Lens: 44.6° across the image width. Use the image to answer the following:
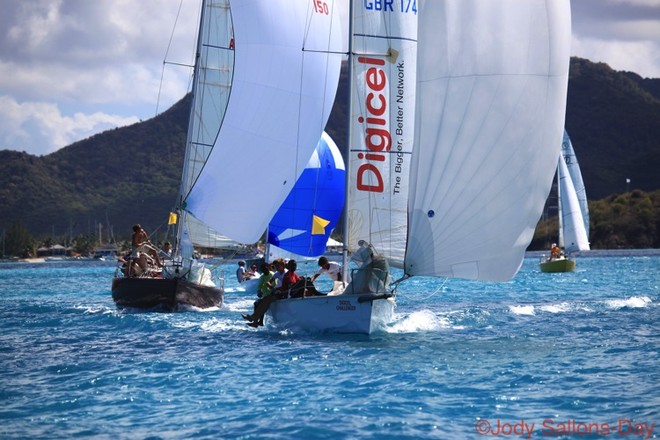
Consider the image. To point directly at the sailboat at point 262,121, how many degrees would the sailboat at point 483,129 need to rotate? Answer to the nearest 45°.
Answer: approximately 180°

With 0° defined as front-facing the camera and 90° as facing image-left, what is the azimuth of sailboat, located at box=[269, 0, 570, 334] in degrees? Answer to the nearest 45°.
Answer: approximately 315°
